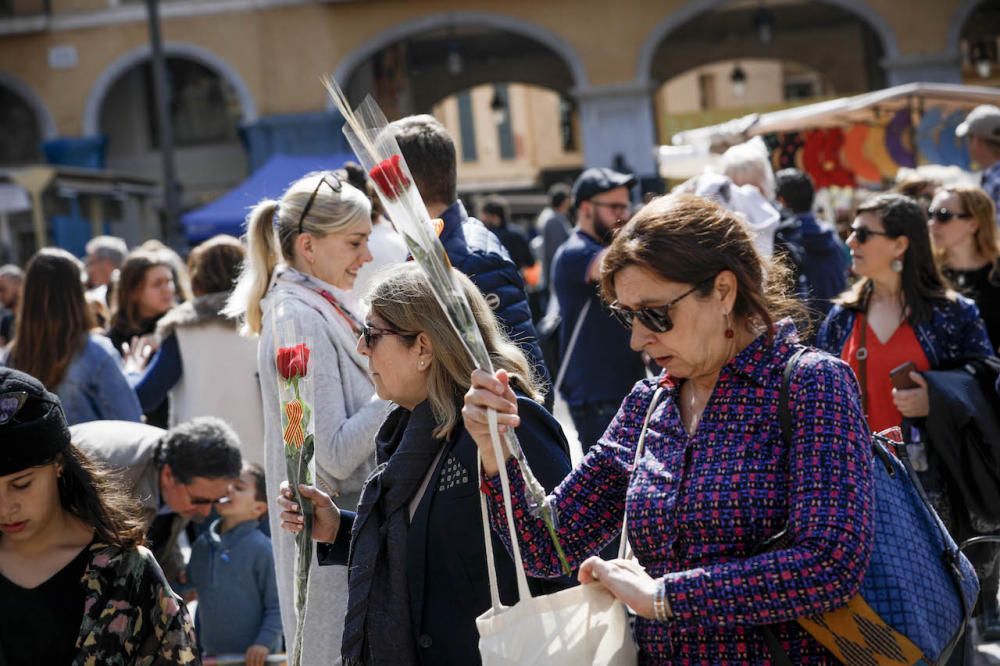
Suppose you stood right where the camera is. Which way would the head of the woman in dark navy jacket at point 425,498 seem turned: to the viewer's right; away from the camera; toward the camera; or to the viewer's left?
to the viewer's left

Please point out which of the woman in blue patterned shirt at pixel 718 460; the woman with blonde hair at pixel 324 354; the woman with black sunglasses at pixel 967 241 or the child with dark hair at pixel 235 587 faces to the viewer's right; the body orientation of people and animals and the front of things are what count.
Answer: the woman with blonde hair

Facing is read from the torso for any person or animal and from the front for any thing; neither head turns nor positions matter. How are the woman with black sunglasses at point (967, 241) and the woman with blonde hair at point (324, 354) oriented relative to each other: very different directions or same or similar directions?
very different directions

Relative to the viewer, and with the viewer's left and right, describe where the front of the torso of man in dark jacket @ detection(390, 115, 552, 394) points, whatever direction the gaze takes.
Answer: facing away from the viewer and to the left of the viewer

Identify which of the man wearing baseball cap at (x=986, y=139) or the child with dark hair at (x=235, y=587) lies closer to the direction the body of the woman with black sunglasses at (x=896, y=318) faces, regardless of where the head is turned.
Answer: the child with dark hair

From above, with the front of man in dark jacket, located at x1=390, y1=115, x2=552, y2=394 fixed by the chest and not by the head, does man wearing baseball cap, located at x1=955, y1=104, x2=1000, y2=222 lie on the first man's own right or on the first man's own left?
on the first man's own right

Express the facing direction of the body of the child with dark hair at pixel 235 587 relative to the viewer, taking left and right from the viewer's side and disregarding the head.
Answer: facing the viewer and to the left of the viewer

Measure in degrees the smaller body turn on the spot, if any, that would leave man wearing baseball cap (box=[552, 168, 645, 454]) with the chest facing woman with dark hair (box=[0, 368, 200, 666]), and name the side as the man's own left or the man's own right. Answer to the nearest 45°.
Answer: approximately 90° to the man's own right
